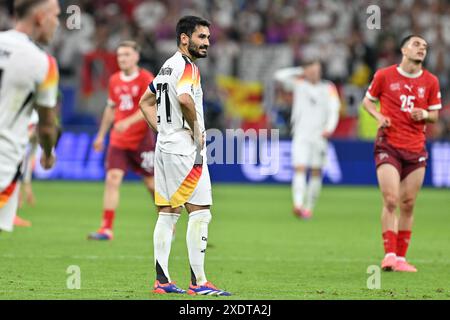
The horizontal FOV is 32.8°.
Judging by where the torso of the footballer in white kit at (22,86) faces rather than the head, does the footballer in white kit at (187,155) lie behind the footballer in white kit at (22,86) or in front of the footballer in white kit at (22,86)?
in front

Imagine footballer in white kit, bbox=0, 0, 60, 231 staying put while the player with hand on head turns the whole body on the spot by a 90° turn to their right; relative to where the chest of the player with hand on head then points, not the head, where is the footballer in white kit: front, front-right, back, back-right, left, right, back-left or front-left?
left

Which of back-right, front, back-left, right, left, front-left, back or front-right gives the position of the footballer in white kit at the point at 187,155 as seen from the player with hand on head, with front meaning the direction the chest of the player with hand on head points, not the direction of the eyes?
front

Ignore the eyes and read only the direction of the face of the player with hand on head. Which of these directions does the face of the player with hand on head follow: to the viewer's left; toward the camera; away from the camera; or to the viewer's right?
toward the camera

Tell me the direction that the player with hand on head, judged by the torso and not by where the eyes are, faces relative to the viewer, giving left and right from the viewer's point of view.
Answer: facing the viewer
